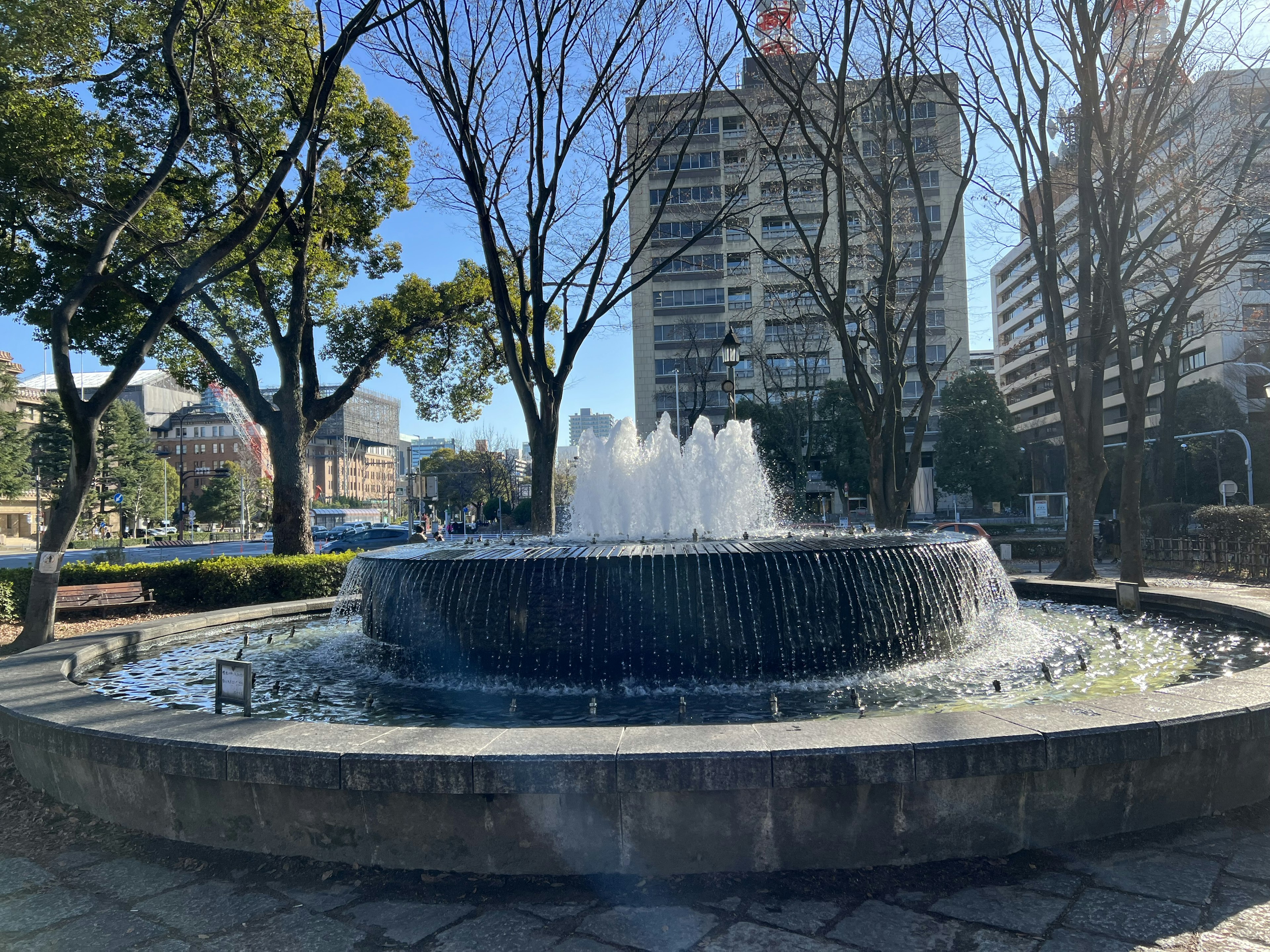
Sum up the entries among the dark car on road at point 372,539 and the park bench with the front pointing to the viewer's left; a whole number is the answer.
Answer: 1

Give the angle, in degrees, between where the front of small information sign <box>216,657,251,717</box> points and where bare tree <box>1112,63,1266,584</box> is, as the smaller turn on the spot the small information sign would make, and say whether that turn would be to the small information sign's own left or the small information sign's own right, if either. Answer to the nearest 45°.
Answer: approximately 135° to the small information sign's own left

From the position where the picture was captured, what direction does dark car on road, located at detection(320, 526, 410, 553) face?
facing to the left of the viewer

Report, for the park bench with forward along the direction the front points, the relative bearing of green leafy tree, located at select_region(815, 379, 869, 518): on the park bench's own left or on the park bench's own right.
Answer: on the park bench's own left

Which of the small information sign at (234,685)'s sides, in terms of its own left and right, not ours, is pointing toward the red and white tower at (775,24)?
back

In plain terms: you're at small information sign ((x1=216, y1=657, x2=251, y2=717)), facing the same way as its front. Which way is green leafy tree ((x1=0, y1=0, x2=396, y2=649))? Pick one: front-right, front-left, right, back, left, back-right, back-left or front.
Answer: back-right

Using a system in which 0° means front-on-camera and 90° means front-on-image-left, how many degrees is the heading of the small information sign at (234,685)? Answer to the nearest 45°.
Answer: approximately 45°

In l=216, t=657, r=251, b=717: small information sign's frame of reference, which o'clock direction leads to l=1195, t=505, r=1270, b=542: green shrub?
The green shrub is roughly at 7 o'clock from the small information sign.

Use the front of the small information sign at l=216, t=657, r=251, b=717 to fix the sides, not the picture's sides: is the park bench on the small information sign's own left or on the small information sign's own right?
on the small information sign's own right

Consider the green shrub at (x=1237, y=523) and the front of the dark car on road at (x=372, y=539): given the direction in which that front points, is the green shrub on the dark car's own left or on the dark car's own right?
on the dark car's own left

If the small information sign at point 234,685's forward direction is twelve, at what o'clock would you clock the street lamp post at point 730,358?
The street lamp post is roughly at 6 o'clock from the small information sign.

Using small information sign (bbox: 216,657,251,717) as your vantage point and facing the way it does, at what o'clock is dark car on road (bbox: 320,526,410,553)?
The dark car on road is roughly at 5 o'clock from the small information sign.
